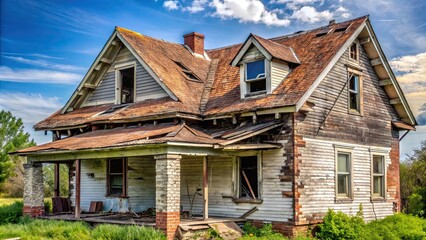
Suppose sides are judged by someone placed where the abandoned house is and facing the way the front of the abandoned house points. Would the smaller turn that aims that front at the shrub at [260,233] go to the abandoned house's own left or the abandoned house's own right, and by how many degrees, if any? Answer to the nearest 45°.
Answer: approximately 45° to the abandoned house's own left

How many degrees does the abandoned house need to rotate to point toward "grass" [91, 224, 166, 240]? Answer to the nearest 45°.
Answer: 0° — it already faces it

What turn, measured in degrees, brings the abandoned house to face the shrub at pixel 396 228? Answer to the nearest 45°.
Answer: approximately 135° to its left

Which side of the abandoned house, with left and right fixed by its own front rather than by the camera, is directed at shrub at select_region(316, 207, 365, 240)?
left

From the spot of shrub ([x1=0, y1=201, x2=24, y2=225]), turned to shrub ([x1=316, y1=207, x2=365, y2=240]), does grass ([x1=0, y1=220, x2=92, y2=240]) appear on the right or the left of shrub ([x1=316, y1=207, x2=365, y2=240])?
right

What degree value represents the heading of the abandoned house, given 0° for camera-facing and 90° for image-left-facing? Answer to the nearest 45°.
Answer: approximately 45°

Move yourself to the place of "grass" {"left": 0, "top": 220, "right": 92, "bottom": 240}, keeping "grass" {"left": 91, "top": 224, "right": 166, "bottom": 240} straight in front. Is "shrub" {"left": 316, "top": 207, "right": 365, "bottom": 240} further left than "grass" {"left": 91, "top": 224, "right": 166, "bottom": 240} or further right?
left

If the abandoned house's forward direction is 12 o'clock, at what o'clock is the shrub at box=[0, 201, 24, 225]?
The shrub is roughly at 2 o'clock from the abandoned house.
